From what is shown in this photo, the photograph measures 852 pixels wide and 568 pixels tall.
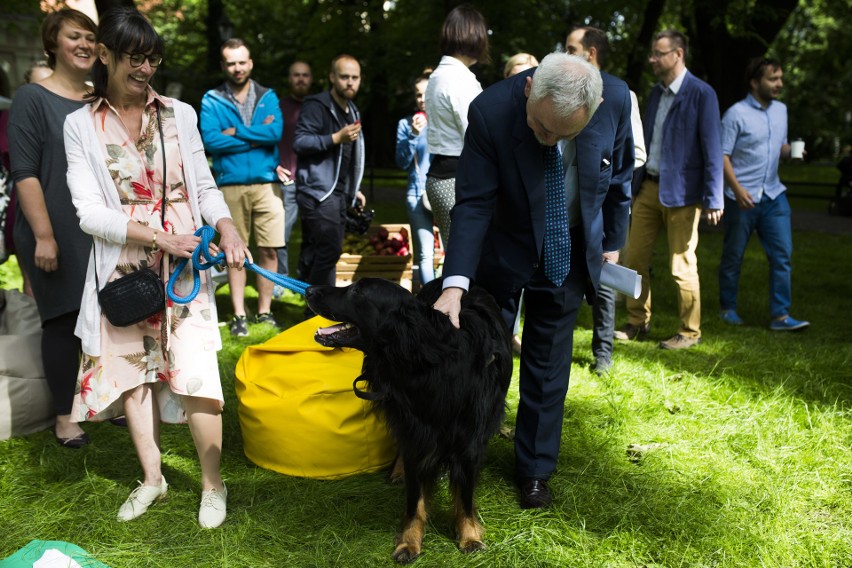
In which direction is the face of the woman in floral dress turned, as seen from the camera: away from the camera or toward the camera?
toward the camera

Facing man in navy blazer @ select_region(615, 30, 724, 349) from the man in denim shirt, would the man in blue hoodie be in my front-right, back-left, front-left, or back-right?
front-right

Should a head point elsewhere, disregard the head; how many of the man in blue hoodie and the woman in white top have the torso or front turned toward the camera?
1

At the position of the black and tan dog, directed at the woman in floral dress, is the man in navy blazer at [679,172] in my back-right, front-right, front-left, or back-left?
back-right

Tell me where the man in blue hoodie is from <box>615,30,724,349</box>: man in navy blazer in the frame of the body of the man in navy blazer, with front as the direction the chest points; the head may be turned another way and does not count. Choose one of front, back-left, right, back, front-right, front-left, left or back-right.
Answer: front-right

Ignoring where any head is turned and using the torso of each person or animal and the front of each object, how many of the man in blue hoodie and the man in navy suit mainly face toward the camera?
2

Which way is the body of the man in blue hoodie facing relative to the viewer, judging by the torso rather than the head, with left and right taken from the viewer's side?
facing the viewer

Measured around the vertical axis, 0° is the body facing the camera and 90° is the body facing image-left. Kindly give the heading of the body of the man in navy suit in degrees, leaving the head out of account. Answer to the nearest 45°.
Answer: approximately 0°

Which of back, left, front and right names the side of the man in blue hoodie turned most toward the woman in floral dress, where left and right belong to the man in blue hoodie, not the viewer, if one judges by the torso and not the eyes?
front

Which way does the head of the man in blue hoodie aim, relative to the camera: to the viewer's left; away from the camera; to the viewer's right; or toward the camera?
toward the camera

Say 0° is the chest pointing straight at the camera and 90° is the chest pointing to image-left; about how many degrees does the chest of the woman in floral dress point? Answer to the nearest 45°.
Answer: approximately 315°

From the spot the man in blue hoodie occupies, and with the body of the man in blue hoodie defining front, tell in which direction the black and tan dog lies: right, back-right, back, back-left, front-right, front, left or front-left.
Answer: front

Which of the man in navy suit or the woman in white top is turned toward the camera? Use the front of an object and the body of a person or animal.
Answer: the man in navy suit

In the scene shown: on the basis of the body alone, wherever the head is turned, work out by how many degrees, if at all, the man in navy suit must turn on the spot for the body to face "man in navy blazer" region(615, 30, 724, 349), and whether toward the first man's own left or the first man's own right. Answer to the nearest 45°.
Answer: approximately 180°

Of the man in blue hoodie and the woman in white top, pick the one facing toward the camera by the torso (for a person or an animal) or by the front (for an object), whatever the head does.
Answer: the man in blue hoodie

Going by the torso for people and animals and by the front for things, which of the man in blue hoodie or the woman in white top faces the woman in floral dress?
the man in blue hoodie

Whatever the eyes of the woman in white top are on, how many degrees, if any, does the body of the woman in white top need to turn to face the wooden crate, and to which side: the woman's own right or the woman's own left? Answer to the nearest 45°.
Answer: approximately 45° to the woman's own left
